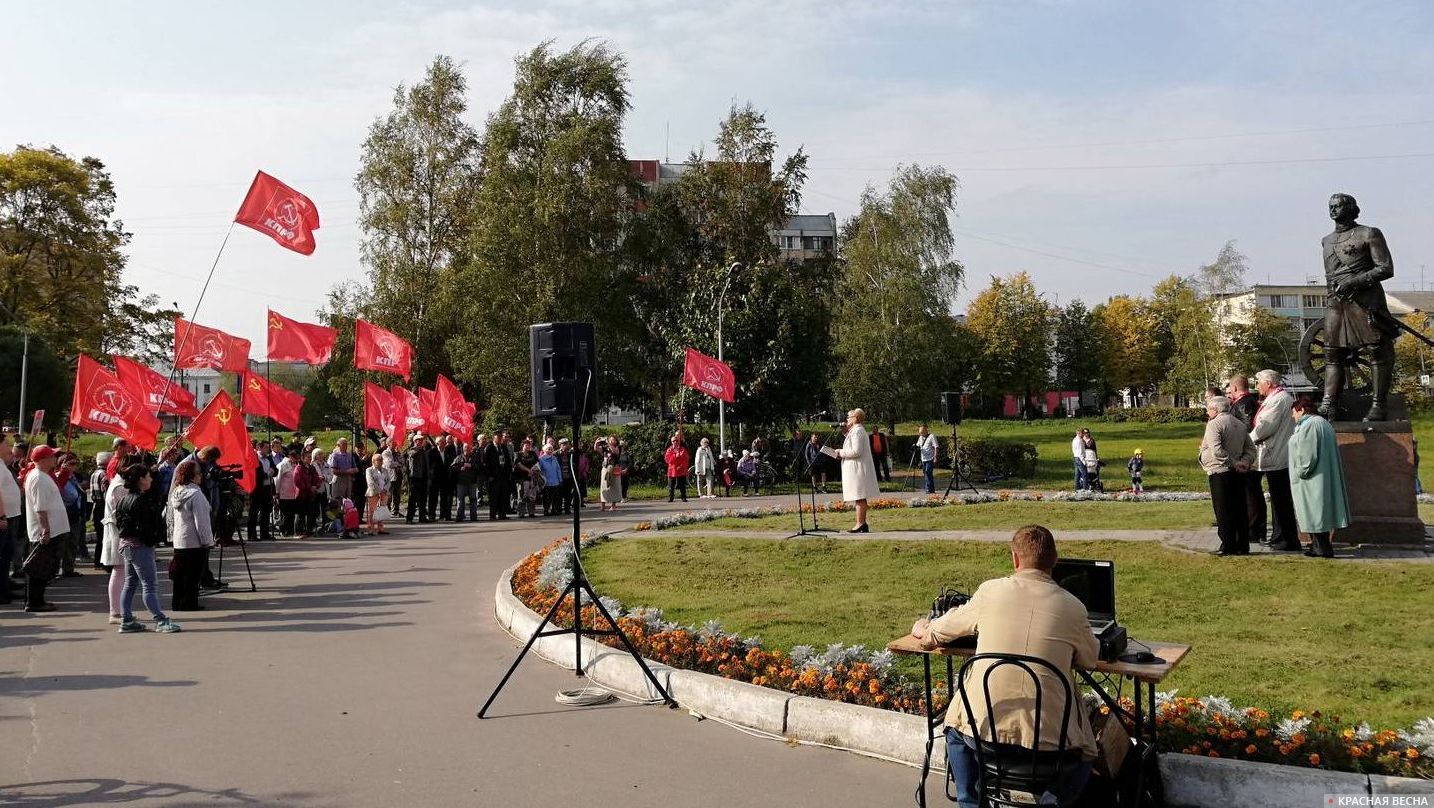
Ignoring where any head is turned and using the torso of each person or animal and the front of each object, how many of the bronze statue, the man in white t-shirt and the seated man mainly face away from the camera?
1

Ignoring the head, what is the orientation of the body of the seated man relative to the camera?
away from the camera

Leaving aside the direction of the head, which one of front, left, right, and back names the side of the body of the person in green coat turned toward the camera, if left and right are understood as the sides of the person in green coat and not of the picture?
left

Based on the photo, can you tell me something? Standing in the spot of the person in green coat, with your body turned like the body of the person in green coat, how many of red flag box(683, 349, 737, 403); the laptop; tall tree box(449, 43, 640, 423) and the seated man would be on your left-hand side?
2

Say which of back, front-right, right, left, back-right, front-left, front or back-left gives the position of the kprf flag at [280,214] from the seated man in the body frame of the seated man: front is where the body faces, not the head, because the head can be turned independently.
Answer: front-left

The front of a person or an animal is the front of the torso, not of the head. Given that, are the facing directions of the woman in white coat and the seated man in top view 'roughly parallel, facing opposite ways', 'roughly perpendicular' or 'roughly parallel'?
roughly perpendicular

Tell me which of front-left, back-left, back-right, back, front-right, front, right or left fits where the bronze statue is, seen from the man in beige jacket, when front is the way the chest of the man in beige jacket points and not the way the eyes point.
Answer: right

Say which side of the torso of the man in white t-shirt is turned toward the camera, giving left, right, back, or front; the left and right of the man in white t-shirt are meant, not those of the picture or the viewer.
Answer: right

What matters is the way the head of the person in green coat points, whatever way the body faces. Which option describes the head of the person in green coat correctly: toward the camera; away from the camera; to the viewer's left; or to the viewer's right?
to the viewer's left

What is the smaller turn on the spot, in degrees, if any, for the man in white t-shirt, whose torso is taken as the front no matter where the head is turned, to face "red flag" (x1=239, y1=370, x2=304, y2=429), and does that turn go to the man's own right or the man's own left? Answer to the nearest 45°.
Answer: approximately 90° to the man's own left

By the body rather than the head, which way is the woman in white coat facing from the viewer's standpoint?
to the viewer's left

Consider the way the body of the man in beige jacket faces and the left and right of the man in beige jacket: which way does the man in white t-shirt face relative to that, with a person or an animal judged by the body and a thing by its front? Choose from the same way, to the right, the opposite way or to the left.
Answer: to the right

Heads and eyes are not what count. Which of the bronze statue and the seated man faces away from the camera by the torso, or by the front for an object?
the seated man

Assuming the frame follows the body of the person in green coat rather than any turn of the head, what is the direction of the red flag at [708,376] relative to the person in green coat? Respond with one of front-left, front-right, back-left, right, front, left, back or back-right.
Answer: front-right
